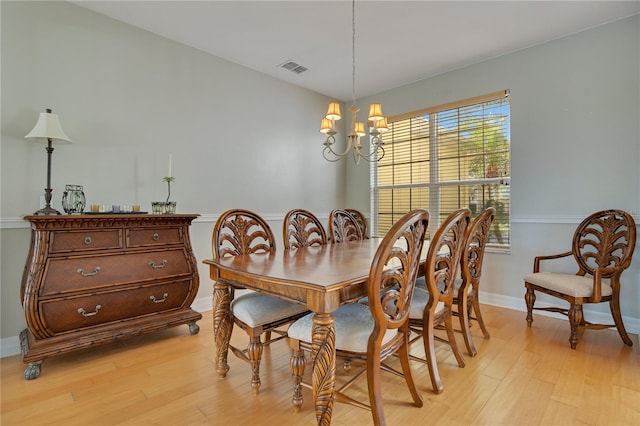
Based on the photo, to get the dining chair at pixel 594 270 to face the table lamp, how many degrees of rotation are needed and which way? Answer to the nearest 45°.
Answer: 0° — it already faces it

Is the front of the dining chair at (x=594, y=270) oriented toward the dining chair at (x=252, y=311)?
yes

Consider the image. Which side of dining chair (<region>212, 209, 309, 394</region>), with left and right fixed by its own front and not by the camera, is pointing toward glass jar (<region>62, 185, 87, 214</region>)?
back

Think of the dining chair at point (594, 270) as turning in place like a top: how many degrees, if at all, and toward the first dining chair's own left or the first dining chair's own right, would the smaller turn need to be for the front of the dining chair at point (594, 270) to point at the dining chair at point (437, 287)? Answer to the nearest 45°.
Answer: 0° — it already faces it

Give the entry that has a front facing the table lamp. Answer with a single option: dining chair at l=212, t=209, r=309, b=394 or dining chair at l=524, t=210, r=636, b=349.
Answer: dining chair at l=524, t=210, r=636, b=349

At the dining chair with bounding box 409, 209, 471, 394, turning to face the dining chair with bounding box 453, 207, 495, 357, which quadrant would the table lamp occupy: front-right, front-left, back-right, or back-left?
back-left

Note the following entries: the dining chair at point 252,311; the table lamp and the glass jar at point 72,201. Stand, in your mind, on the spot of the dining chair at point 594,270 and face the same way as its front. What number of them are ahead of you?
3

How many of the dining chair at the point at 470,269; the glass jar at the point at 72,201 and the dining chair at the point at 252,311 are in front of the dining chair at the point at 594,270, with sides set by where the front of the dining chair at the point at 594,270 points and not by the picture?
3

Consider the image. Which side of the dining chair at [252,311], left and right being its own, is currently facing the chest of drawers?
back

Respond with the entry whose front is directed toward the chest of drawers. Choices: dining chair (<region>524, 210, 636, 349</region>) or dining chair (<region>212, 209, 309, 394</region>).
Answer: dining chair (<region>524, 210, 636, 349</region>)

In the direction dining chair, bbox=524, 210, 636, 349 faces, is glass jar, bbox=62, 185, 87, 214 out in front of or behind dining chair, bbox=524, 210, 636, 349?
in front

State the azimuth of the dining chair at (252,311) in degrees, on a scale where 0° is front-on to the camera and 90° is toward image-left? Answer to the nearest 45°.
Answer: approximately 315°

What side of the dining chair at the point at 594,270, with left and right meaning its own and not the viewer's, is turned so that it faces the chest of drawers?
front

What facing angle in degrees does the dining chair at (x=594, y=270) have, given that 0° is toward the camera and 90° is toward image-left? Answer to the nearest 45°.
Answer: approximately 45°

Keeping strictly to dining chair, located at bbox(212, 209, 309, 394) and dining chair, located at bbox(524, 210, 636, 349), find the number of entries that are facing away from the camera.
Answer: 0
